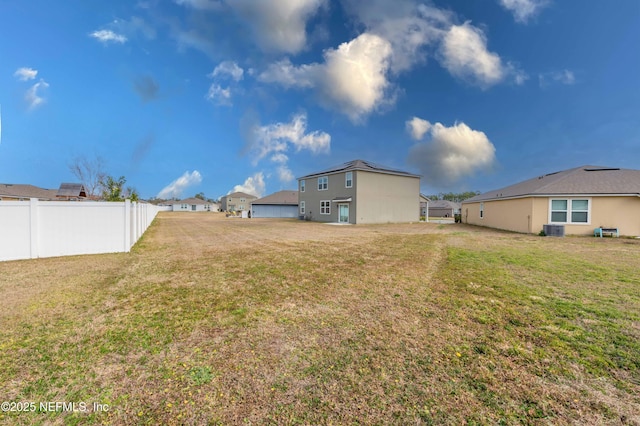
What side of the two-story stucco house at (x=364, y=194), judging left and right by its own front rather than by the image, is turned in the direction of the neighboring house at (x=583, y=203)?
right

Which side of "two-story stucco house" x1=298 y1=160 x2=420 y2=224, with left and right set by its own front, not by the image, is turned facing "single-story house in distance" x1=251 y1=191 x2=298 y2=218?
left

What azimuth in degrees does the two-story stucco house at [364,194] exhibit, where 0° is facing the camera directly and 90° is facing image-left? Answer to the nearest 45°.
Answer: approximately 225°

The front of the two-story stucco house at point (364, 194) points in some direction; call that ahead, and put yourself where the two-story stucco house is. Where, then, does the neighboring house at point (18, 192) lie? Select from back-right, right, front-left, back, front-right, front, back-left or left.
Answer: back-left

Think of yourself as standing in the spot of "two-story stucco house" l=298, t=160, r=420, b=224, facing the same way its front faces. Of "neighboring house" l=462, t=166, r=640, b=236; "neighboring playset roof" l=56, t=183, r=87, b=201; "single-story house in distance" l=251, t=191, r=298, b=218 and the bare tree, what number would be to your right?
1

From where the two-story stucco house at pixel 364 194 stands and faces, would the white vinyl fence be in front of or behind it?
behind

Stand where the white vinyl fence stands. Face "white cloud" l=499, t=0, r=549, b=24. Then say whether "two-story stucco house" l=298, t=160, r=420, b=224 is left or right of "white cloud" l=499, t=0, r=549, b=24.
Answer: left

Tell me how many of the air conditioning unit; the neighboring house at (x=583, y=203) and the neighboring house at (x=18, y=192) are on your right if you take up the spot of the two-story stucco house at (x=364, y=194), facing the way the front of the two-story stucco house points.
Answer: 2
